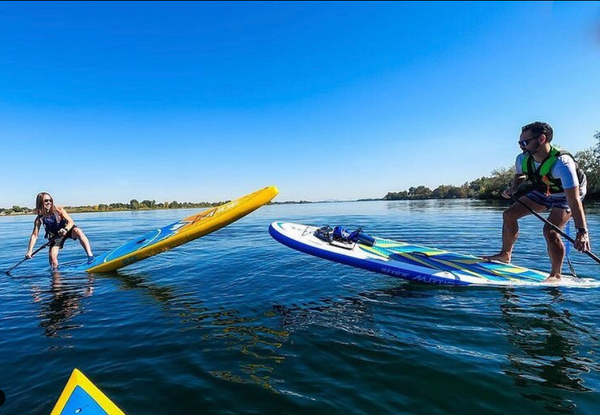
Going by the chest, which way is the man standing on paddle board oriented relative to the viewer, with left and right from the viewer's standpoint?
facing the viewer and to the left of the viewer

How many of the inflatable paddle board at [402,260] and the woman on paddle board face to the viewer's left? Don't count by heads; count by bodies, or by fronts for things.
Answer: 1

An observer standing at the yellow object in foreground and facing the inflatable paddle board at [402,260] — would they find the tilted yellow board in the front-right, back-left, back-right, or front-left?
front-left

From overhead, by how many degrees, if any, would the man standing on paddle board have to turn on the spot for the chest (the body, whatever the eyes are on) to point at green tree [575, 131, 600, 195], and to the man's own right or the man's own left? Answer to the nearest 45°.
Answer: approximately 135° to the man's own right

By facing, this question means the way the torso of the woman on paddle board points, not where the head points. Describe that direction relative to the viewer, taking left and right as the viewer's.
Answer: facing the viewer

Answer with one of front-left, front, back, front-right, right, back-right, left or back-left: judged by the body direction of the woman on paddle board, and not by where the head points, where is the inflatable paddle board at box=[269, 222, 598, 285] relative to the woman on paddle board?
front-left

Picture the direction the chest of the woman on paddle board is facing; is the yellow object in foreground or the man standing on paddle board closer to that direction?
the yellow object in foreground

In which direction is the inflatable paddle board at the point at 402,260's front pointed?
to the viewer's left

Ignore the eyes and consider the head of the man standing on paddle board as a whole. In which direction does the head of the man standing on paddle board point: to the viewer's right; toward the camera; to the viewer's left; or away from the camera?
to the viewer's left

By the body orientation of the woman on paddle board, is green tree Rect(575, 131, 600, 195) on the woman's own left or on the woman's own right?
on the woman's own left
